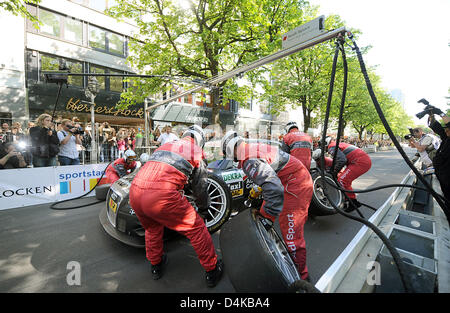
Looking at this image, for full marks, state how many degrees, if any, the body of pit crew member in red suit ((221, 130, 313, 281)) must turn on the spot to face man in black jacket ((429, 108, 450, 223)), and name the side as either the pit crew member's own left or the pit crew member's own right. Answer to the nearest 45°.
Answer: approximately 135° to the pit crew member's own right

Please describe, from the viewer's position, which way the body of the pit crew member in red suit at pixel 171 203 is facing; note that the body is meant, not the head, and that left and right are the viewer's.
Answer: facing away from the viewer and to the right of the viewer

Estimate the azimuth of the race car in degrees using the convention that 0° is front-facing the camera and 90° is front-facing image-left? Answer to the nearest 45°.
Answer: approximately 45°

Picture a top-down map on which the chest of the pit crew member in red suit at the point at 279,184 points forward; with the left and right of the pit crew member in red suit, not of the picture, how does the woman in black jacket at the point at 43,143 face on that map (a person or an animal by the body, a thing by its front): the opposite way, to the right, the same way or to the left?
the opposite way

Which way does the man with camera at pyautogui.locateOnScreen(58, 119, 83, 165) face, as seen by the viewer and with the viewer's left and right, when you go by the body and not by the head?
facing the viewer and to the right of the viewer

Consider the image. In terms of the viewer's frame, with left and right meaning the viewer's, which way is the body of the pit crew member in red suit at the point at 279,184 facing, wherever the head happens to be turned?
facing to the left of the viewer

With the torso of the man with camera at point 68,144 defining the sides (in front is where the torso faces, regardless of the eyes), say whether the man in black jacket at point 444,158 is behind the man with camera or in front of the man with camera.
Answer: in front
